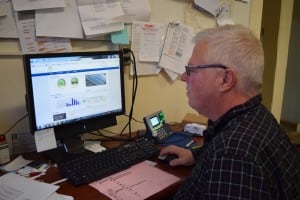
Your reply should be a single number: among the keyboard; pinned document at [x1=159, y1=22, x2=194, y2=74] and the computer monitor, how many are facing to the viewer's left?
0

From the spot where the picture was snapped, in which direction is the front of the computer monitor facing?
facing the viewer and to the right of the viewer

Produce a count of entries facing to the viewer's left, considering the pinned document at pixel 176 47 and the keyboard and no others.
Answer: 0

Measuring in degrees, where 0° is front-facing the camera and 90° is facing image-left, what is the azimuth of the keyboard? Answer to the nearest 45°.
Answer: approximately 315°

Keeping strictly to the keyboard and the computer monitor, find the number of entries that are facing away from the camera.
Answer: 0

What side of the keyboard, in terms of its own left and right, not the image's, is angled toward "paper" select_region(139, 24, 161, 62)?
left

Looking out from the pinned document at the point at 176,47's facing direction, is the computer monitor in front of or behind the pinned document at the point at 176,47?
in front

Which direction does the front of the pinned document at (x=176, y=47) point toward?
toward the camera
